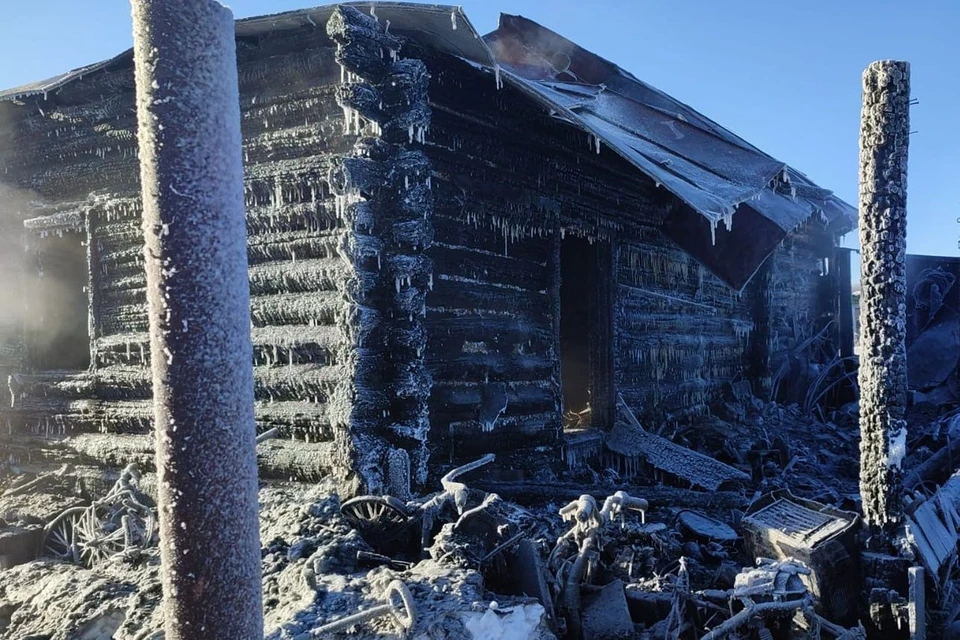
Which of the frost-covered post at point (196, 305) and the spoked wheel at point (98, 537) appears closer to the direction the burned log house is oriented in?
the frost-covered post

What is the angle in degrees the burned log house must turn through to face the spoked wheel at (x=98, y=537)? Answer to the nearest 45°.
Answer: approximately 90° to its right

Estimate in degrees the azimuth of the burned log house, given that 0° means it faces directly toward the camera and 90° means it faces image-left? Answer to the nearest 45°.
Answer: approximately 315°

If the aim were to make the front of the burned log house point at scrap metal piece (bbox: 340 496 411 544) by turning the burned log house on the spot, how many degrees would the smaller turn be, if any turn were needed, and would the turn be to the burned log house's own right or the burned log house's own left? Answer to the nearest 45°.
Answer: approximately 45° to the burned log house's own right

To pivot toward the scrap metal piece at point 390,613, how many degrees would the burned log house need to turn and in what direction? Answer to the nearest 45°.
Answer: approximately 45° to its right

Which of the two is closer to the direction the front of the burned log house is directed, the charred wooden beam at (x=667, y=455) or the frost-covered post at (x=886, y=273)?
the frost-covered post
